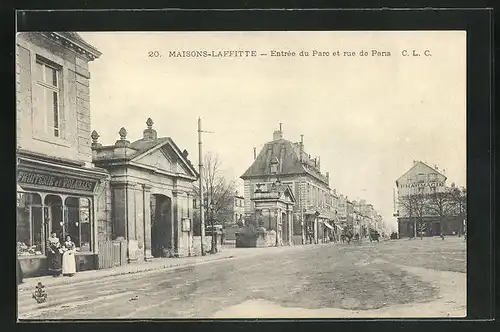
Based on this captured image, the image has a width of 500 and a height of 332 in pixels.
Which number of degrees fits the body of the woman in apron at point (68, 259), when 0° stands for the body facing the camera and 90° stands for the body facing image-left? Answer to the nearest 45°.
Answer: approximately 0°

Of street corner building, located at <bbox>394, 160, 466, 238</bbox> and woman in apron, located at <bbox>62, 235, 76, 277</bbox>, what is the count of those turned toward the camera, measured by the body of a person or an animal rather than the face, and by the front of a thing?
2

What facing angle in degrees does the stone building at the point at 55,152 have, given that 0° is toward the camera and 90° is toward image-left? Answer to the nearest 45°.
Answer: approximately 315°
